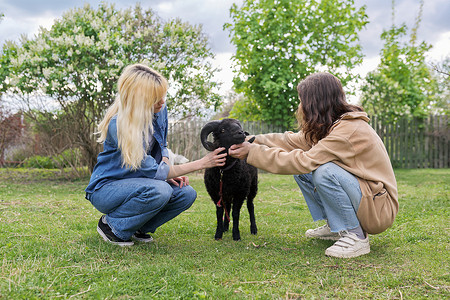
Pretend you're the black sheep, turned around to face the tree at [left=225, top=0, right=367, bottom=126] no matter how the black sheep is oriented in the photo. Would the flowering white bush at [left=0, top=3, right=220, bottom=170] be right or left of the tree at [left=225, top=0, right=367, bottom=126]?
left

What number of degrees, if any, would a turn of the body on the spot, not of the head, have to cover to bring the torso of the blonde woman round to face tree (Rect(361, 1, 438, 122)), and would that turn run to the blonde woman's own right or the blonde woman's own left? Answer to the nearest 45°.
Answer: approximately 45° to the blonde woman's own left

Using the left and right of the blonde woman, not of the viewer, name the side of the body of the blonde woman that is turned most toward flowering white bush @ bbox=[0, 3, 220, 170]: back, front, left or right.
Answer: left

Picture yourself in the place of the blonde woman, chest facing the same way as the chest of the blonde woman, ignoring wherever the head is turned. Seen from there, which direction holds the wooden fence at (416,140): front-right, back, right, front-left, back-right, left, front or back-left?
front-left

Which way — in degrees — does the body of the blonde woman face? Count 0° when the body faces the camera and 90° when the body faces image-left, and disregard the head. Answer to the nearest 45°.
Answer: approximately 270°

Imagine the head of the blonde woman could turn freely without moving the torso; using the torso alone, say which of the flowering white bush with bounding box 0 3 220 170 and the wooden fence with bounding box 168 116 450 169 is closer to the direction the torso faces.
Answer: the wooden fence

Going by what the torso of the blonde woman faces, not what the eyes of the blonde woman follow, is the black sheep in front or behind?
in front

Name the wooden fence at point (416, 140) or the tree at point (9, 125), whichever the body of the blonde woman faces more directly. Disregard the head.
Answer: the wooden fence

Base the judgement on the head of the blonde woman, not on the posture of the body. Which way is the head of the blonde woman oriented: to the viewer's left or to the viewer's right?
to the viewer's right

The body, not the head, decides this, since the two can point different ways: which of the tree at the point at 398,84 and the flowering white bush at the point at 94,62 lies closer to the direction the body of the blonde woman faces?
the tree

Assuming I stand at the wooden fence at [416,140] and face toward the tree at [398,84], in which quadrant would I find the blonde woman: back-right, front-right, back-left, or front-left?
back-left
